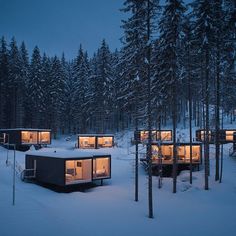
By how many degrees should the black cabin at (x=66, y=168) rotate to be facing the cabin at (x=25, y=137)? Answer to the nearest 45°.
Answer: approximately 135° to its left

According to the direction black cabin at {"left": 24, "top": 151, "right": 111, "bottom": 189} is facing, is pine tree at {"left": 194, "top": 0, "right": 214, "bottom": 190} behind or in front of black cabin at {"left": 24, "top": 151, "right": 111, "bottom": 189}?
in front

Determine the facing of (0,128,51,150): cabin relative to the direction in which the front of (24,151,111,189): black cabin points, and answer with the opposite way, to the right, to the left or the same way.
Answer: the same way

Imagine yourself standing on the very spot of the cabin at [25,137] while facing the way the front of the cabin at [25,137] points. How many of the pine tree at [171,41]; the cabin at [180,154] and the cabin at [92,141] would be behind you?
0

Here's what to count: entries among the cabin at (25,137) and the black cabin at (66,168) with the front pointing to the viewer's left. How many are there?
0

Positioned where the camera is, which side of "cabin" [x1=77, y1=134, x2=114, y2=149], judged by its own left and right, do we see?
front

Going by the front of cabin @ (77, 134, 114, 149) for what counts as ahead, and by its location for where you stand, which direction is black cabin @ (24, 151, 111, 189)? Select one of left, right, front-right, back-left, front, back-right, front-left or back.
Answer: front

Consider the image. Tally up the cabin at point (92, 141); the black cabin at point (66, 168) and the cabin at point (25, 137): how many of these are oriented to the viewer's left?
0

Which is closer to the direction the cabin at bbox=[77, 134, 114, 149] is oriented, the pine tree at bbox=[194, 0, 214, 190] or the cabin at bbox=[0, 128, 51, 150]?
the pine tree

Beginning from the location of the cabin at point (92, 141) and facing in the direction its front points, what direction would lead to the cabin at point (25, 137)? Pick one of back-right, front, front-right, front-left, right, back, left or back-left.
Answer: right

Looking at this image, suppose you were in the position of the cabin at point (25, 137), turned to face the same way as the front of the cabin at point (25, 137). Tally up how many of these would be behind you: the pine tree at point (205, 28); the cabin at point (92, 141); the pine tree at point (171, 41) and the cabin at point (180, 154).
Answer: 0

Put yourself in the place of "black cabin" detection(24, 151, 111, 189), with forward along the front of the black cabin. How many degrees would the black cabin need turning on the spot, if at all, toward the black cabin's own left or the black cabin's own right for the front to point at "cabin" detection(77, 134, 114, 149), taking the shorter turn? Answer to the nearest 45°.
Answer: approximately 135° to the black cabin's own left

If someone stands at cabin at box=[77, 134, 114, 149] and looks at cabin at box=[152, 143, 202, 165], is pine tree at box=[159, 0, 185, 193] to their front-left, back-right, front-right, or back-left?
front-right

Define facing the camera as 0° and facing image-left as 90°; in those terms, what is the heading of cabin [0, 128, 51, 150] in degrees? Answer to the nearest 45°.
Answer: approximately 315°
